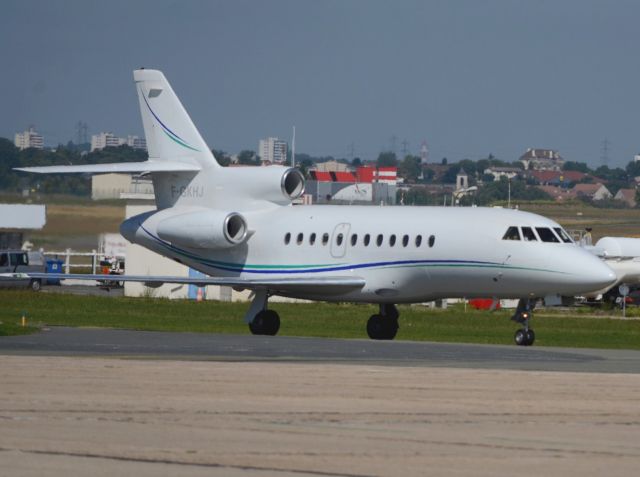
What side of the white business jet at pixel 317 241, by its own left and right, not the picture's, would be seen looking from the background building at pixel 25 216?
back

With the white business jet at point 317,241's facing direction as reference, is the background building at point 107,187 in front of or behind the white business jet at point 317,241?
behind

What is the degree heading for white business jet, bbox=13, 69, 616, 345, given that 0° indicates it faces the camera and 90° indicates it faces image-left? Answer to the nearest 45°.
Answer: approximately 315°
